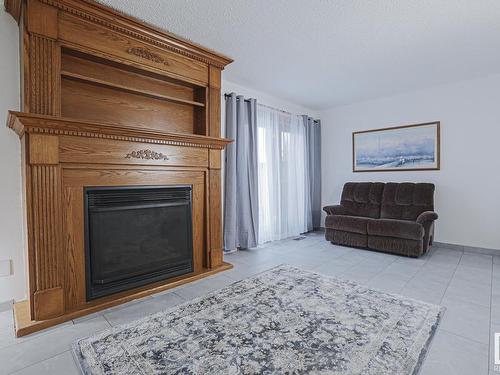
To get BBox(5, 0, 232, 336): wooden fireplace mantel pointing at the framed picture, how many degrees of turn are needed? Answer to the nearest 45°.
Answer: approximately 45° to its left

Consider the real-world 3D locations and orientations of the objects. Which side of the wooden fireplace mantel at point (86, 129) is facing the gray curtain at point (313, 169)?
left

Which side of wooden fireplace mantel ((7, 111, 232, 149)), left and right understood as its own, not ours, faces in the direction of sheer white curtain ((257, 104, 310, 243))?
left

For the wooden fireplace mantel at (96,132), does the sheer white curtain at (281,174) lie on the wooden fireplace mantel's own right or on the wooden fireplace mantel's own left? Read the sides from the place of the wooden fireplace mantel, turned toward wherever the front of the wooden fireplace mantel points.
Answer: on the wooden fireplace mantel's own left

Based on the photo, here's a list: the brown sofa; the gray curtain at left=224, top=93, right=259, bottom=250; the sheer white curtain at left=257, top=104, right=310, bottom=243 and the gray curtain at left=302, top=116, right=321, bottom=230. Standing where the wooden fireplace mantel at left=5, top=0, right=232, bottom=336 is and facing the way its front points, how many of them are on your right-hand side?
0

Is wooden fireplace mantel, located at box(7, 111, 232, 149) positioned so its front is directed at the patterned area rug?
yes

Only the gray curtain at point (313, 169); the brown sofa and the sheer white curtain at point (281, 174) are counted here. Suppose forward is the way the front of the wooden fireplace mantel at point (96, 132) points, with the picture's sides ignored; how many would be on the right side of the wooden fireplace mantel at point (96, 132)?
0

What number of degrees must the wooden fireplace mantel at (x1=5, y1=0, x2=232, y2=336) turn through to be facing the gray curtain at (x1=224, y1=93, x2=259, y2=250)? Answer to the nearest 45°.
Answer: approximately 90° to its left

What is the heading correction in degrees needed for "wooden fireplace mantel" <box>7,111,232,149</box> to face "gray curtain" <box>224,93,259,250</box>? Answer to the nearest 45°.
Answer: approximately 90° to its left

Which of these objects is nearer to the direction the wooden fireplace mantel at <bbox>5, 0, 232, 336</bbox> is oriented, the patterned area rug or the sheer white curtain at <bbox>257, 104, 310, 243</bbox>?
the patterned area rug

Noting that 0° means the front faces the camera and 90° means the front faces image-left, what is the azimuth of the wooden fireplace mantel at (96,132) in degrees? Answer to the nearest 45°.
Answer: approximately 315°
